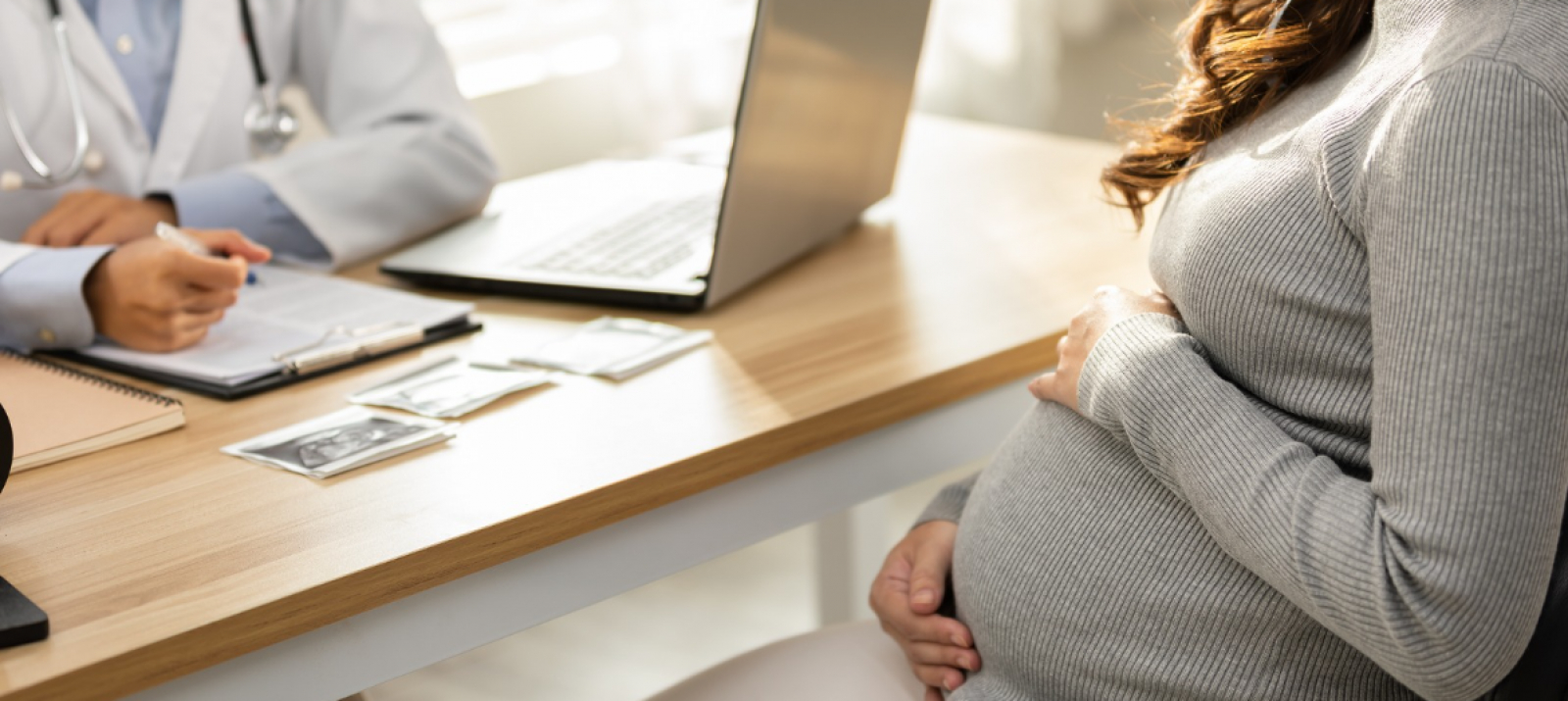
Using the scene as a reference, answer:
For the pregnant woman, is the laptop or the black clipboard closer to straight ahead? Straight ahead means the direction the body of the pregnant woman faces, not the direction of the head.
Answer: the black clipboard

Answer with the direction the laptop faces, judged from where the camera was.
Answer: facing away from the viewer and to the left of the viewer

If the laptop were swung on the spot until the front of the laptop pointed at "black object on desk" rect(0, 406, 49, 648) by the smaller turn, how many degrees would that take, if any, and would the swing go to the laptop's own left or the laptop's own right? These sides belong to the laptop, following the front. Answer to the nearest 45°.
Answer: approximately 90° to the laptop's own left

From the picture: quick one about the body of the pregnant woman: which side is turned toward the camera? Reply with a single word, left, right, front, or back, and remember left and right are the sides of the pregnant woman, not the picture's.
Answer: left

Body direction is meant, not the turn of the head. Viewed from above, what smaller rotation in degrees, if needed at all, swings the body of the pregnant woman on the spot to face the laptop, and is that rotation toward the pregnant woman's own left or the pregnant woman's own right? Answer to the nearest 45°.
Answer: approximately 45° to the pregnant woman's own right
